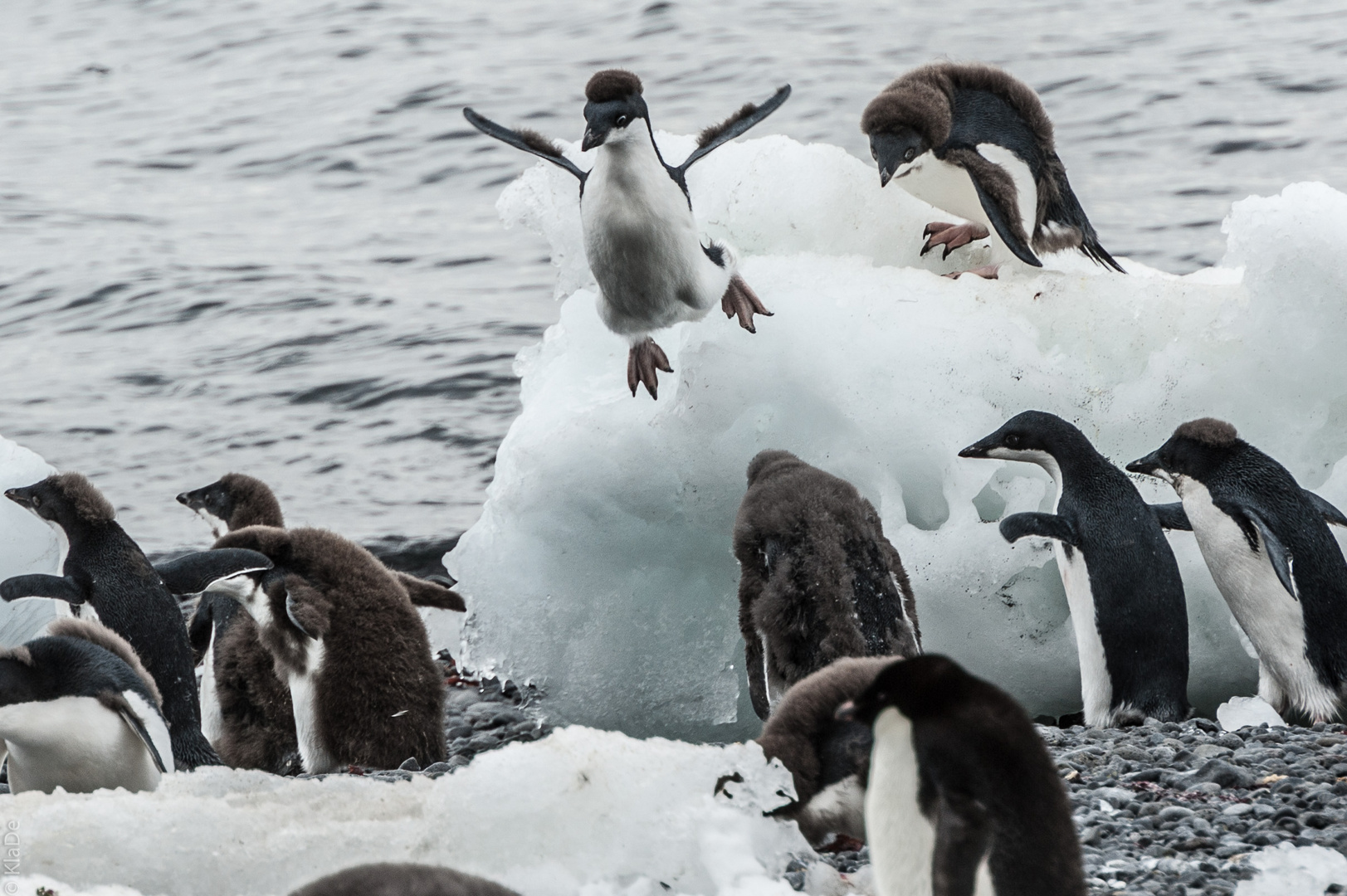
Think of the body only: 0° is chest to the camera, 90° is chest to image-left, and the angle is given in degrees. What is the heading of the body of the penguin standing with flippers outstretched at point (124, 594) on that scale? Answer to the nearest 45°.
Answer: approximately 135°

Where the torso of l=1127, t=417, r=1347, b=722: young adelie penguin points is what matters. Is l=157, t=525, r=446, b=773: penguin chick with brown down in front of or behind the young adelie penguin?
in front

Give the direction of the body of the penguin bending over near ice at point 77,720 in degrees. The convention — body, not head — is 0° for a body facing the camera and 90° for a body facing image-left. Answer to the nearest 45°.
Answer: approximately 45°

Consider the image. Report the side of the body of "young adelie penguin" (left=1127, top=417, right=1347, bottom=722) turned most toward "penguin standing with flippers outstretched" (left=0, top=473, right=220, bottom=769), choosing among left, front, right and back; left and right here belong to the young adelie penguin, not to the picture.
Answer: front

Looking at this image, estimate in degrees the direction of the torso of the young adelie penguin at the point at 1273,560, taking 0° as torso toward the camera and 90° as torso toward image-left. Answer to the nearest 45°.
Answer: approximately 90°

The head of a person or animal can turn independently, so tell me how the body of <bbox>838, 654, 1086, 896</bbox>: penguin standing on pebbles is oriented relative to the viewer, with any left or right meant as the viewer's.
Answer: facing to the left of the viewer

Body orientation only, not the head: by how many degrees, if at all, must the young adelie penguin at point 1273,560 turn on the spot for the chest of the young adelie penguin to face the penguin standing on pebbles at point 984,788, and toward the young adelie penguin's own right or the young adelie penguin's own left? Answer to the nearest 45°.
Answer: approximately 90° to the young adelie penguin's own left

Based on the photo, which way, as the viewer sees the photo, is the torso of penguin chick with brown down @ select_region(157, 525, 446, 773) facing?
to the viewer's left

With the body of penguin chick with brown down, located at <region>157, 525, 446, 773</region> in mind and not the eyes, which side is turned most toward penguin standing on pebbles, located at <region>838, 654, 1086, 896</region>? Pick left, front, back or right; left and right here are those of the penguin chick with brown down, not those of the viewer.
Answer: back

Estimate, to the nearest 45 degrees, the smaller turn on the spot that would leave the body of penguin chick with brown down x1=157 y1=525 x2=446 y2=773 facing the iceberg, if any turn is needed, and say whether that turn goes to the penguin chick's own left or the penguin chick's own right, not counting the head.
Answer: approximately 180°

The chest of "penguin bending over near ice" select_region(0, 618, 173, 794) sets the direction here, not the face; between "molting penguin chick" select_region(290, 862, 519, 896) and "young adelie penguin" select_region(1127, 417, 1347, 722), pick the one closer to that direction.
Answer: the molting penguin chick
